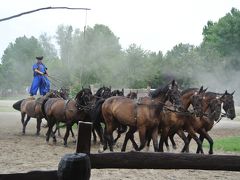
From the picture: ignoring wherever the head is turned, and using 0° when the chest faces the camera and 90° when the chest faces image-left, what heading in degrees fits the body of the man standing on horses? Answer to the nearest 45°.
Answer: approximately 315°

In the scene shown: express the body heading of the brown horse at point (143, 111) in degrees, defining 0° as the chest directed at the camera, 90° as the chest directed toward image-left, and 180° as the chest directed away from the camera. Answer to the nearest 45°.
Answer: approximately 270°

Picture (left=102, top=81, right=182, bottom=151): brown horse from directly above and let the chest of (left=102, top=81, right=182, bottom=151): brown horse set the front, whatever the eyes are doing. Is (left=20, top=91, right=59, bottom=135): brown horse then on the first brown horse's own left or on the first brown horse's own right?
on the first brown horse's own left

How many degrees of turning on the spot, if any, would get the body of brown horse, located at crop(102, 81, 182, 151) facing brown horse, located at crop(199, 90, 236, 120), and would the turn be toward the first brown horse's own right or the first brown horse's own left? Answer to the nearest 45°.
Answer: approximately 45° to the first brown horse's own left

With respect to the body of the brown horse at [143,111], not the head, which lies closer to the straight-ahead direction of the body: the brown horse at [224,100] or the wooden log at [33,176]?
the brown horse

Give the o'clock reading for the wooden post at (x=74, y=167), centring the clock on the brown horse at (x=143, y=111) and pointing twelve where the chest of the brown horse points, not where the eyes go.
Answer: The wooden post is roughly at 3 o'clock from the brown horse.
